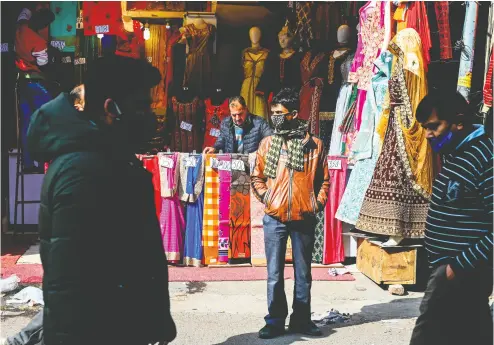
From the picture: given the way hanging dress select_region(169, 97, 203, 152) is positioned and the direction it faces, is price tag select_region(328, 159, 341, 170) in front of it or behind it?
in front

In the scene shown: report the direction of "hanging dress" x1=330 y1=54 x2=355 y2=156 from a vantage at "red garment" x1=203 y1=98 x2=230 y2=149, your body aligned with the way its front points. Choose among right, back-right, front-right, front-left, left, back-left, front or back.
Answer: front-left

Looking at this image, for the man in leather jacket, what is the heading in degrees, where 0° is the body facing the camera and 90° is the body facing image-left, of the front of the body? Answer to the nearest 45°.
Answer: approximately 0°

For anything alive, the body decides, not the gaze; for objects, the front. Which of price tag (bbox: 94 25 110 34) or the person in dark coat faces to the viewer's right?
the person in dark coat

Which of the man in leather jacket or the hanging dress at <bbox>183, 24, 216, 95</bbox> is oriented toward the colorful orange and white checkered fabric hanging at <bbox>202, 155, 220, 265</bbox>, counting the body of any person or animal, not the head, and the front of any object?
the hanging dress

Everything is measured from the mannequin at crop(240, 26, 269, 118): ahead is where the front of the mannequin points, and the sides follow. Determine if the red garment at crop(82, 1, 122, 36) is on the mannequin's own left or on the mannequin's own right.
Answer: on the mannequin's own right

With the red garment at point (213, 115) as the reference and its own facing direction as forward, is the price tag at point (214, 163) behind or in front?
in front

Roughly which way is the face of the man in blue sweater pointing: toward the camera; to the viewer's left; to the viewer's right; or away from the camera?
to the viewer's left

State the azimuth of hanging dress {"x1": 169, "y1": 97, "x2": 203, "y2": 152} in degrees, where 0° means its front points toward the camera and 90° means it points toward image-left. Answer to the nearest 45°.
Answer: approximately 0°

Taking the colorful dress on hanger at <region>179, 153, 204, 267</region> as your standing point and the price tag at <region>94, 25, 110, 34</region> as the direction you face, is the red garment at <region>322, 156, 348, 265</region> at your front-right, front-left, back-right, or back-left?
back-right
